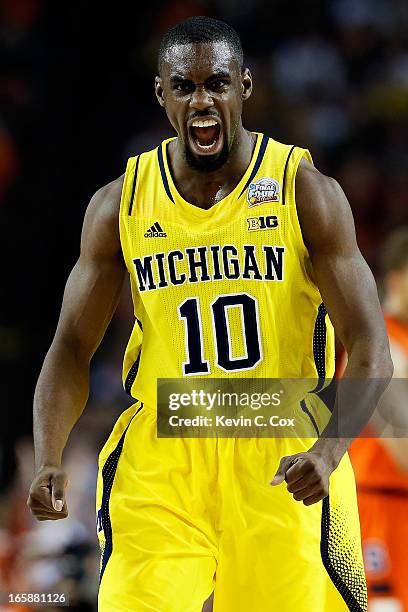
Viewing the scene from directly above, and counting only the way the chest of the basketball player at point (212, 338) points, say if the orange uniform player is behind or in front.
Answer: behind

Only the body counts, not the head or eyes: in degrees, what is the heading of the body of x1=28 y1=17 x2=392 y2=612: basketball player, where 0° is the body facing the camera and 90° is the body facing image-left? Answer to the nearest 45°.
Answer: approximately 0°
